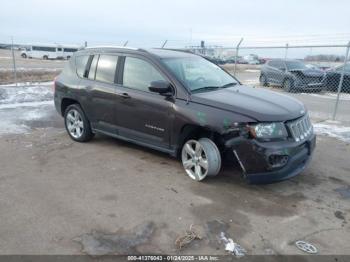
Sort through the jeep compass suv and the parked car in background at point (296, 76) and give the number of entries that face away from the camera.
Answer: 0

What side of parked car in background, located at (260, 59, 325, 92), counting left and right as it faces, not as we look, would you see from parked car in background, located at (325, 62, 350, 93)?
left

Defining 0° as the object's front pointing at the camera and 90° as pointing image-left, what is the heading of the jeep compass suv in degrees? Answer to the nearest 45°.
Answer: approximately 315°

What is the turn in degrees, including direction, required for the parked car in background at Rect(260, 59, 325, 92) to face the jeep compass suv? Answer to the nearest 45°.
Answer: approximately 45° to its right

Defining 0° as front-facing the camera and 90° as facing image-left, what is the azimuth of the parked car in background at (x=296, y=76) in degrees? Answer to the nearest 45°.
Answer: approximately 315°

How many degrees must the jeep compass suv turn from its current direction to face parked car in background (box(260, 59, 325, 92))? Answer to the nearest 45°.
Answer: approximately 90° to its left

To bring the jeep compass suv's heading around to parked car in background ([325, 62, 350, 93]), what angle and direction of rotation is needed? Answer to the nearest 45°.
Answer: approximately 90° to its left
